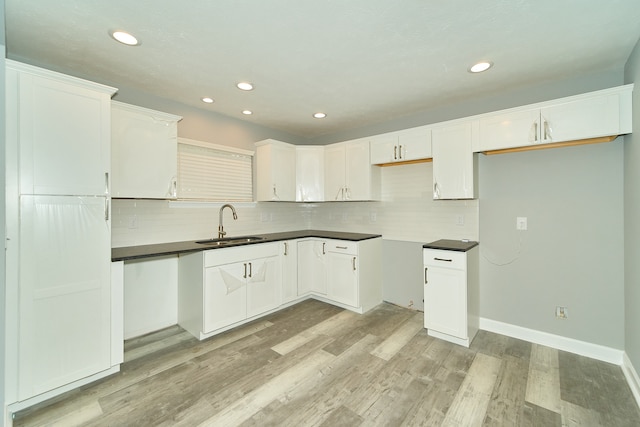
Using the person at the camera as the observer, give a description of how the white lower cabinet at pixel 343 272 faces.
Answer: facing the viewer and to the left of the viewer

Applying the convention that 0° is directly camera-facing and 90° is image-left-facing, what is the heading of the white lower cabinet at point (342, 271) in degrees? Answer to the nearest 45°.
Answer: approximately 45°

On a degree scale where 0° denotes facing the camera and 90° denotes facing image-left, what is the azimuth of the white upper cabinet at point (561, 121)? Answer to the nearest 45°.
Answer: approximately 45°

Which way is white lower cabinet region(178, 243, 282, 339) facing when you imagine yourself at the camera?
facing the viewer and to the right of the viewer

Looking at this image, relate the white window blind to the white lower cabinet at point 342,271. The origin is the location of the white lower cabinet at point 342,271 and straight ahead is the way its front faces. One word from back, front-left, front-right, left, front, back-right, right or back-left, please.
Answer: front-right

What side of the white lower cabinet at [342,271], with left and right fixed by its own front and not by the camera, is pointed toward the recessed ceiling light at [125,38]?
front

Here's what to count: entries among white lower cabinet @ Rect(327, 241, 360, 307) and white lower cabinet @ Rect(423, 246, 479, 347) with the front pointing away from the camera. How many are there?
0

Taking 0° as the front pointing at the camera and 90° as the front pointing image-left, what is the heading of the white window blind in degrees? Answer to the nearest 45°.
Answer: approximately 315°

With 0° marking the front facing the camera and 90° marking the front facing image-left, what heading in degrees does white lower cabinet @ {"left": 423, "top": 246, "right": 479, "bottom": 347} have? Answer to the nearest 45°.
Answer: approximately 45°

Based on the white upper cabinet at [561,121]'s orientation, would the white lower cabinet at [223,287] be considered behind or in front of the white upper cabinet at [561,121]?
in front
